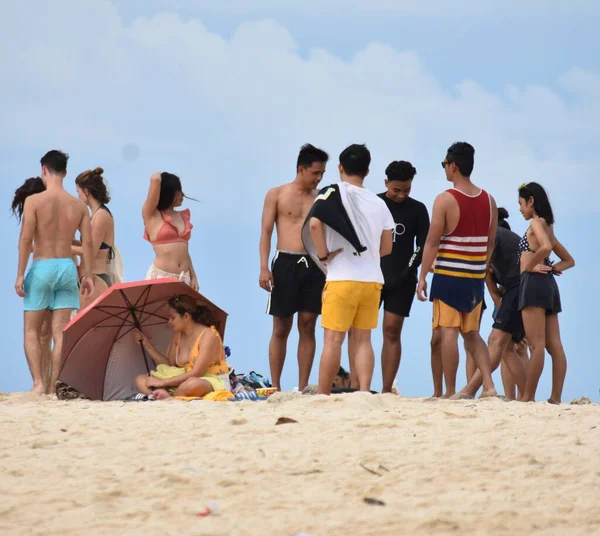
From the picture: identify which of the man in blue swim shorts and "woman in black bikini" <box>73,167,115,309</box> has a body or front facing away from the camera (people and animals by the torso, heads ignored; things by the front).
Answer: the man in blue swim shorts

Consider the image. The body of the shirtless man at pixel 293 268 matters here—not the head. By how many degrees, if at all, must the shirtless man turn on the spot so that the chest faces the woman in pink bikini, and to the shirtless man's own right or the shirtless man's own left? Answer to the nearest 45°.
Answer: approximately 135° to the shirtless man's own right

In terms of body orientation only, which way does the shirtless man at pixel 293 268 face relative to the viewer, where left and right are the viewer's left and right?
facing the viewer and to the right of the viewer

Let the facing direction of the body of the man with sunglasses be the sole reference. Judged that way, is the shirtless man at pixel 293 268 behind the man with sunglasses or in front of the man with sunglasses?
in front

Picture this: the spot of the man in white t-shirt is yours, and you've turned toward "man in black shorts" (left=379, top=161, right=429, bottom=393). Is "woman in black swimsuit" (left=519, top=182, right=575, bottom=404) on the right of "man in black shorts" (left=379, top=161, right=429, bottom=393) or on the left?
right

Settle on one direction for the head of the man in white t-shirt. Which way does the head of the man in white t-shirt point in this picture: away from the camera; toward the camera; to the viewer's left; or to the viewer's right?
away from the camera

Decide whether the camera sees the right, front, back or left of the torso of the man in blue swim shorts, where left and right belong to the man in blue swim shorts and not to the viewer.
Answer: back

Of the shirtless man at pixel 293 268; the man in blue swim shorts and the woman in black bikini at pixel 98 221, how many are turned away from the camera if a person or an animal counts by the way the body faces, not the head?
1

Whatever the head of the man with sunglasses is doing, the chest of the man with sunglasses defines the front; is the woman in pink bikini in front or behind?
in front

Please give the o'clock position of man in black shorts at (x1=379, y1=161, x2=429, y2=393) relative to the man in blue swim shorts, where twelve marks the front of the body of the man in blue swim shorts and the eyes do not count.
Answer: The man in black shorts is roughly at 4 o'clock from the man in blue swim shorts.

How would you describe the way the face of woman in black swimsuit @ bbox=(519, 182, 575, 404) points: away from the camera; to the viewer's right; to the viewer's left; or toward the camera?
to the viewer's left
